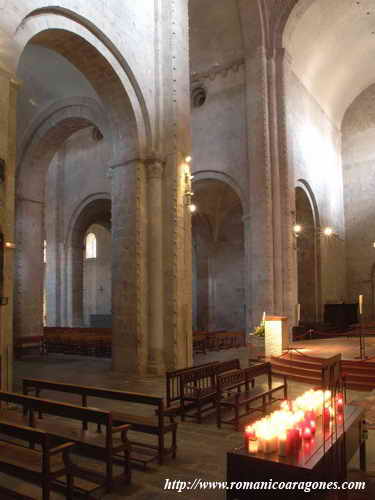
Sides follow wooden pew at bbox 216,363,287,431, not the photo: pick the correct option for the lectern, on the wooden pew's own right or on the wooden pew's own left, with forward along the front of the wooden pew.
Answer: on the wooden pew's own left

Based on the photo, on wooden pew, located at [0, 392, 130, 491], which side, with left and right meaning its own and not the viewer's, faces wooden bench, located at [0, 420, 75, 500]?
back

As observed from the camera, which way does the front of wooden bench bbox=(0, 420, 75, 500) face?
facing away from the viewer and to the right of the viewer

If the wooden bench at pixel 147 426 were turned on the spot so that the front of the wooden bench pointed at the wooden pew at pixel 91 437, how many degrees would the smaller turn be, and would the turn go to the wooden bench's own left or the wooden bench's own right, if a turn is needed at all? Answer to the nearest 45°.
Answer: approximately 180°

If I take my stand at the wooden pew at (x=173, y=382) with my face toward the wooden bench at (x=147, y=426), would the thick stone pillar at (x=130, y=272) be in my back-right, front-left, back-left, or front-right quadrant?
back-right

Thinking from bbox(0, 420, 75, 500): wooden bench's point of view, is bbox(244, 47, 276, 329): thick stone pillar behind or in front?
in front
